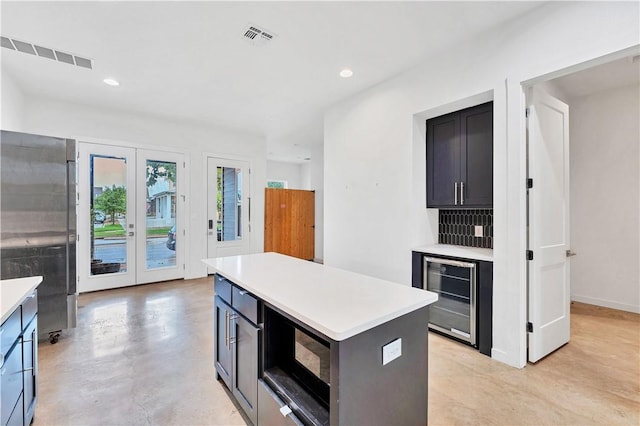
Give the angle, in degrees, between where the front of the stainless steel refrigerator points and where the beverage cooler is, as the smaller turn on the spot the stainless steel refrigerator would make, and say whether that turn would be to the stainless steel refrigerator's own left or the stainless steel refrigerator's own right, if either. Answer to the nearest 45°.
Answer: approximately 45° to the stainless steel refrigerator's own right

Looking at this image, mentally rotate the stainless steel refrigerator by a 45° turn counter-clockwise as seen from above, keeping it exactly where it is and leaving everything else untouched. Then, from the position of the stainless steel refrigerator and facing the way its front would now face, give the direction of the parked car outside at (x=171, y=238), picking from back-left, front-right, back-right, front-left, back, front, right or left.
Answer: front

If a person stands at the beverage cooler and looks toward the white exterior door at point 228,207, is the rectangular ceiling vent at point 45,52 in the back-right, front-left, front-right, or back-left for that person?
front-left

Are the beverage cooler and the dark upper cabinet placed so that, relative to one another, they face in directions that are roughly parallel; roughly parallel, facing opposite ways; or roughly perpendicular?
roughly parallel

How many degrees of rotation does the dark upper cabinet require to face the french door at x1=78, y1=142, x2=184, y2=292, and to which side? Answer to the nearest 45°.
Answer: approximately 45° to its right

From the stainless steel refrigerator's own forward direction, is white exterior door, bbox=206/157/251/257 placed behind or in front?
in front

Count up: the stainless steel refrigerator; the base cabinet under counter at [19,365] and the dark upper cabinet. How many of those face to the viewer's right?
2

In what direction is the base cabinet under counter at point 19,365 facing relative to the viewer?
to the viewer's right

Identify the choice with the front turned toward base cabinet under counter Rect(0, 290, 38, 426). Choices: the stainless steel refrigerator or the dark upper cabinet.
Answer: the dark upper cabinet

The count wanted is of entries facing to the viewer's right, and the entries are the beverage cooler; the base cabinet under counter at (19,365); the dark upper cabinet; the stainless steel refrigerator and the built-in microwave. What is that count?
2

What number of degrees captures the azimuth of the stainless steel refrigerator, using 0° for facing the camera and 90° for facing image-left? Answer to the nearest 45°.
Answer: approximately 270°

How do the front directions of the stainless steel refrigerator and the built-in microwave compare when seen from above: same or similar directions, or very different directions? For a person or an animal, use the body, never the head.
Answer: very different directions

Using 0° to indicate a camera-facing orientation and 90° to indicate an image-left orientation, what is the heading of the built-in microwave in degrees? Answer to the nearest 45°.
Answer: approximately 45°

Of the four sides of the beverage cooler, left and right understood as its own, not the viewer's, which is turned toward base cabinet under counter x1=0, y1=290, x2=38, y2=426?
front

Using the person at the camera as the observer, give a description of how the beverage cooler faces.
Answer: facing the viewer and to the left of the viewer

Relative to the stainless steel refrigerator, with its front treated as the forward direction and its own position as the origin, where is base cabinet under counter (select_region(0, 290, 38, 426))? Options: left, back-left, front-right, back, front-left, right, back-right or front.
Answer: right

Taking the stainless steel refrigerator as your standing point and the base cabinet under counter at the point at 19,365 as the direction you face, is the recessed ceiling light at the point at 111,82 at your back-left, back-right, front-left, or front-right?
back-left

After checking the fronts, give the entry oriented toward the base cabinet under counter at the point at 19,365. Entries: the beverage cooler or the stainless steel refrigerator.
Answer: the beverage cooler
